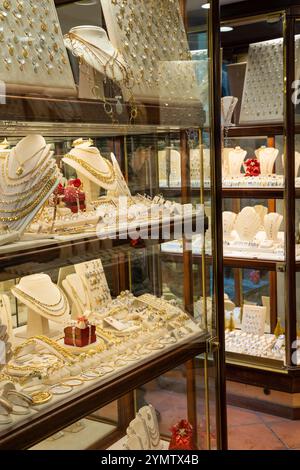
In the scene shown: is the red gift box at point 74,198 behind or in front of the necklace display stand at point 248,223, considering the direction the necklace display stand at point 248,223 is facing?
in front

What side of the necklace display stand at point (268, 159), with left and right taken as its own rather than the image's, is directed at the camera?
front

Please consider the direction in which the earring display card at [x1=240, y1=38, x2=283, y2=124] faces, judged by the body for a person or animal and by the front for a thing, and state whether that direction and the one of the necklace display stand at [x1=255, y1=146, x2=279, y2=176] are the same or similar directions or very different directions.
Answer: same or similar directions

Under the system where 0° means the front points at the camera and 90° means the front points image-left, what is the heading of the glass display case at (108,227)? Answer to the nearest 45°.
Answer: approximately 315°

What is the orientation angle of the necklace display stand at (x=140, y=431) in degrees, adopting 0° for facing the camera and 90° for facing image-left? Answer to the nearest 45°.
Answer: approximately 315°

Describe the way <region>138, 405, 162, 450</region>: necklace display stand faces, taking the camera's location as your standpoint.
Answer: facing the viewer and to the right of the viewer

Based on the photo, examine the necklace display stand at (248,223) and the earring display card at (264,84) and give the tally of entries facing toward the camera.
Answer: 2

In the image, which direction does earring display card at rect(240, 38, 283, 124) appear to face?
toward the camera

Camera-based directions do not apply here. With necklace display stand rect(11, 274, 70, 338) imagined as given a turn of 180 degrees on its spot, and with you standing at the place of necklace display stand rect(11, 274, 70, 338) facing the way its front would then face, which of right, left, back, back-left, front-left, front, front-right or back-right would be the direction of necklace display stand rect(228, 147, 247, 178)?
right

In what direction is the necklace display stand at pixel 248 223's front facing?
toward the camera

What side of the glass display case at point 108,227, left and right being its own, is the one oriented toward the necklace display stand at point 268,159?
left
